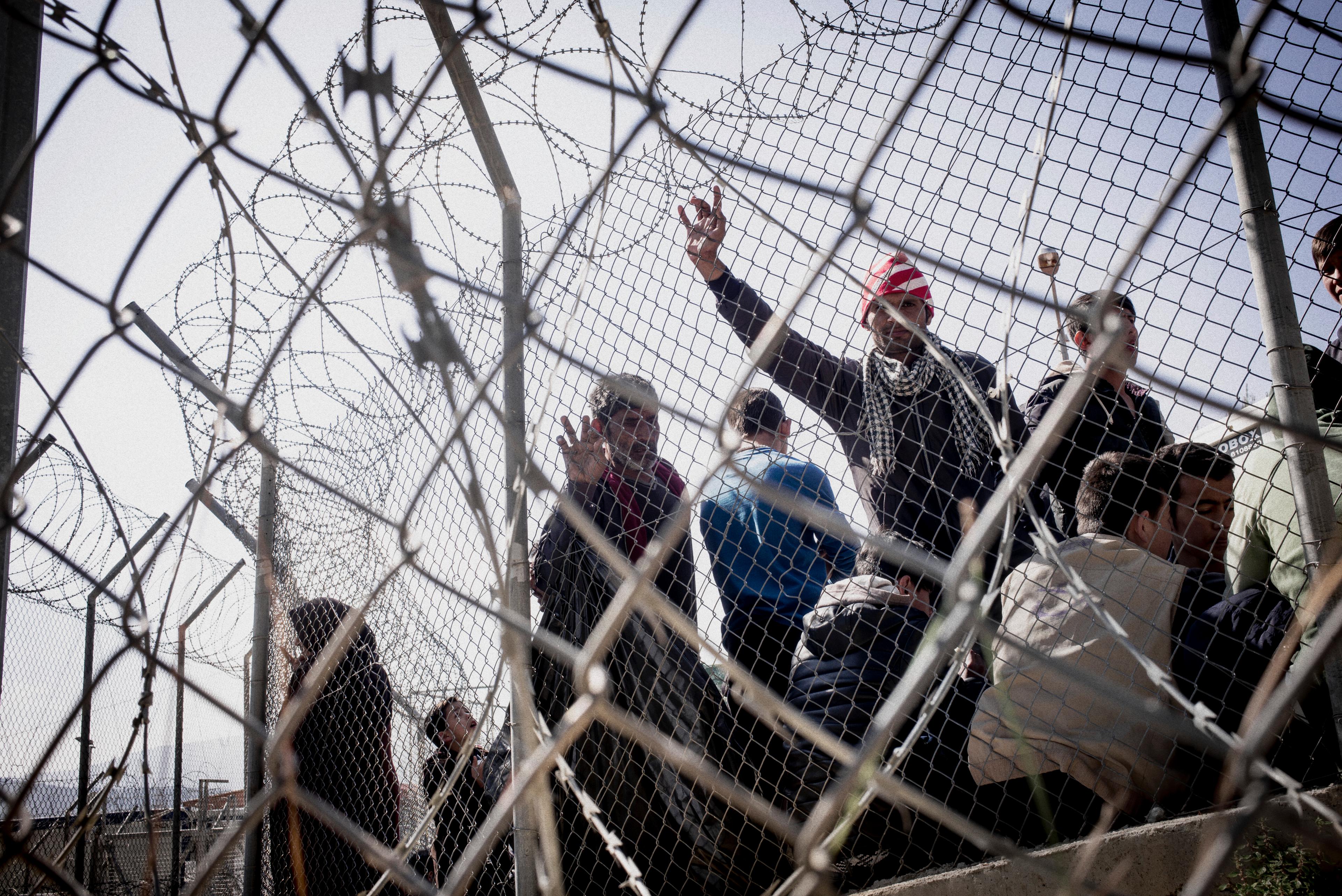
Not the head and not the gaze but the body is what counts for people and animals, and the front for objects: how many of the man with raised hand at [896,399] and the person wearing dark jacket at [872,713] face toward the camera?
1

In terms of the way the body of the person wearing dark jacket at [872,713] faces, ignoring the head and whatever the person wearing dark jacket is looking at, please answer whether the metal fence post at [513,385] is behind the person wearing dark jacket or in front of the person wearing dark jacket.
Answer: behind

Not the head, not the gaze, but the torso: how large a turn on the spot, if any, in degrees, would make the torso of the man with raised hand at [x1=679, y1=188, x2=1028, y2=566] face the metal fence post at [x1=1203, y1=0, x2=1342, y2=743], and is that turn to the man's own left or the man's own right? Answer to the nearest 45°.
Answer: approximately 45° to the man's own left

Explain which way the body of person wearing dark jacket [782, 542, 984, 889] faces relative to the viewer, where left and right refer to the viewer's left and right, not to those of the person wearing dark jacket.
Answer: facing away from the viewer and to the right of the viewer

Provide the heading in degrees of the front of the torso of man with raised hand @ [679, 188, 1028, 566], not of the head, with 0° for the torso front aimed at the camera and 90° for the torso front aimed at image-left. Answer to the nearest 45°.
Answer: approximately 0°
